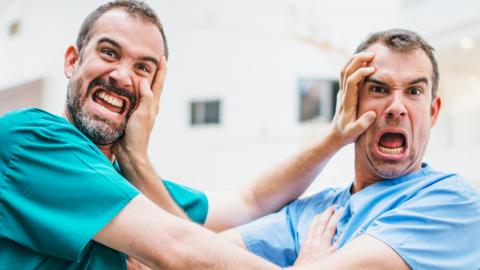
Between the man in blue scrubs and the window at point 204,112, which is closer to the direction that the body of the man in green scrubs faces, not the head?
the man in blue scrubs

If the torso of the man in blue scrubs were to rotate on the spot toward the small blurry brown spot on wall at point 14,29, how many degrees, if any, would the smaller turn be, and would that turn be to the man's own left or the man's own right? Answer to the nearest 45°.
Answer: approximately 90° to the man's own right

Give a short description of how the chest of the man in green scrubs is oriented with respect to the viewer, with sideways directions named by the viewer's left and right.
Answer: facing the viewer and to the right of the viewer

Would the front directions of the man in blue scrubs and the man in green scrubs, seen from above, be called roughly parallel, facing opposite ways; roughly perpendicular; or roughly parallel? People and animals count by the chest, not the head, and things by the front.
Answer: roughly perpendicular

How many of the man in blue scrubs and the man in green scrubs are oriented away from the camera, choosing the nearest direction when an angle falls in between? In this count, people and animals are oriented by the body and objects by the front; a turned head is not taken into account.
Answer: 0

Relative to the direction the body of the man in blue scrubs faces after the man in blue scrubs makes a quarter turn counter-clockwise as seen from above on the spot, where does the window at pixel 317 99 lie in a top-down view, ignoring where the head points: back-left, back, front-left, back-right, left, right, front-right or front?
back-left

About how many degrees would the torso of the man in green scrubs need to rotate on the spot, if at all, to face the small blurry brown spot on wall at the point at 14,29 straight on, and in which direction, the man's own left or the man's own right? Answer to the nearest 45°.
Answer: approximately 135° to the man's own left
